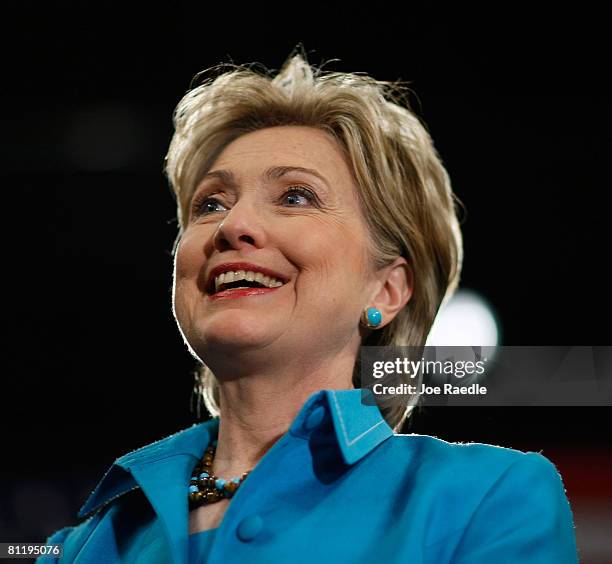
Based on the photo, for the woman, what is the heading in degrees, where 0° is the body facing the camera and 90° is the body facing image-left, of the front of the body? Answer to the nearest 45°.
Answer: approximately 45°
